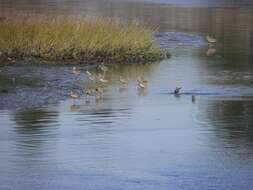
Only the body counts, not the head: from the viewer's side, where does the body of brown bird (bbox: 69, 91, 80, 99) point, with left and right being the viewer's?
facing to the left of the viewer
